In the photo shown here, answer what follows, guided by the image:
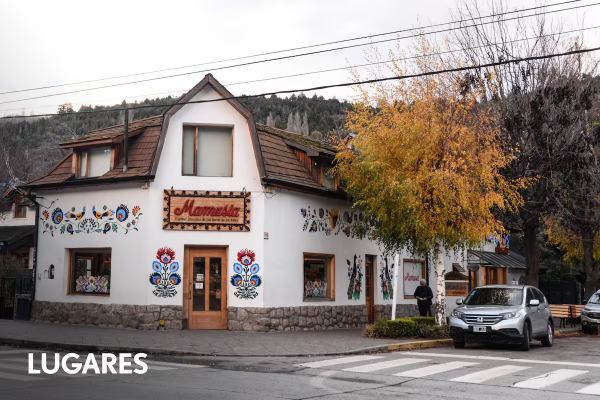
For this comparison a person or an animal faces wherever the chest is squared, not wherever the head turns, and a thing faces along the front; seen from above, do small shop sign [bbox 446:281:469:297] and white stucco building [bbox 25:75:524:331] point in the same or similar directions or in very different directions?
same or similar directions

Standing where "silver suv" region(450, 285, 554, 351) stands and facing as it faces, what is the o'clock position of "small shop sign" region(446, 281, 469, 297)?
The small shop sign is roughly at 4 o'clock from the silver suv.

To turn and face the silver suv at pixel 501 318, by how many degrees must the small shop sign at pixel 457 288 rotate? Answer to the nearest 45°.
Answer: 0° — it already faces it

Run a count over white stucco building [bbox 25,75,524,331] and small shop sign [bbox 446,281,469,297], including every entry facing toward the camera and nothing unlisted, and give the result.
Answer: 2

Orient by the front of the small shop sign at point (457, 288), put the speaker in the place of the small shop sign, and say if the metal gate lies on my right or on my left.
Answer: on my right

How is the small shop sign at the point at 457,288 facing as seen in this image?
toward the camera

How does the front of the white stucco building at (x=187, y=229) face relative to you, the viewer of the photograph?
facing the viewer

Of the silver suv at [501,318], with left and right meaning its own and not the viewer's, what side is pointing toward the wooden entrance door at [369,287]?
right

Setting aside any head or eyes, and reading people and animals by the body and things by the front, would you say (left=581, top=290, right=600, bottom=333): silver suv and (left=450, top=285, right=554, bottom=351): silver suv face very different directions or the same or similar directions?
same or similar directions

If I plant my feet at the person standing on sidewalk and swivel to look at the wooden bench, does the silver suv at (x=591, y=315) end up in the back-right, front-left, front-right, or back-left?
front-right

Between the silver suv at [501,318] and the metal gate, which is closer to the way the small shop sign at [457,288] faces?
the silver suv

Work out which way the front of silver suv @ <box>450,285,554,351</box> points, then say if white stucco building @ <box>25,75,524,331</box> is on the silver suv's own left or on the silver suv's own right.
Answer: on the silver suv's own right

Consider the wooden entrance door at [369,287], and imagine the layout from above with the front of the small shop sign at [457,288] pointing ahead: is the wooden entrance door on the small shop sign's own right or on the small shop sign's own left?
on the small shop sign's own right

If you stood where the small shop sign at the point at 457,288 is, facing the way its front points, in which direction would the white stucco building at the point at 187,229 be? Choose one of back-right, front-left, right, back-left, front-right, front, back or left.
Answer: front-right
